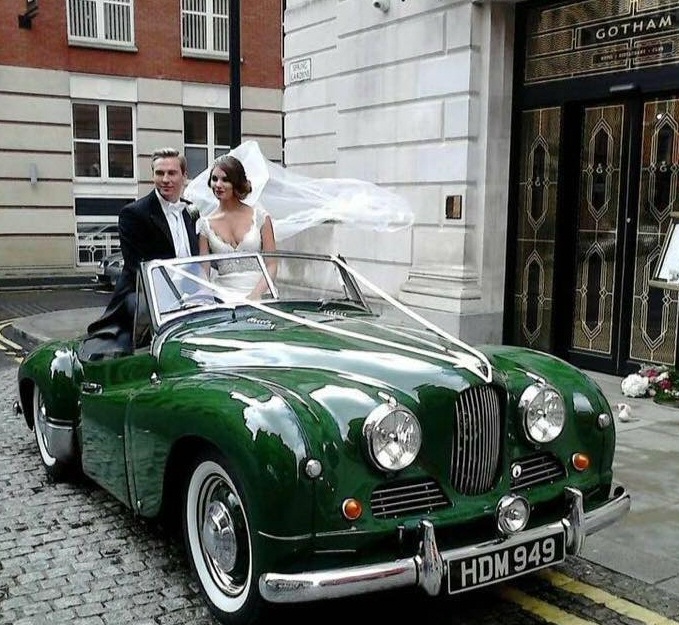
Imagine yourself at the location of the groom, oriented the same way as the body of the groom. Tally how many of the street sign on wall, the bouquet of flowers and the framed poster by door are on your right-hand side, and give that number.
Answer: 0

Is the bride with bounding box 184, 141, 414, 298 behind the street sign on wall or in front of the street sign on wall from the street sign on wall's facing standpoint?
in front

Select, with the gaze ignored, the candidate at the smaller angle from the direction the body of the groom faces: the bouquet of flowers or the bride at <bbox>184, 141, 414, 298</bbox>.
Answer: the bouquet of flowers

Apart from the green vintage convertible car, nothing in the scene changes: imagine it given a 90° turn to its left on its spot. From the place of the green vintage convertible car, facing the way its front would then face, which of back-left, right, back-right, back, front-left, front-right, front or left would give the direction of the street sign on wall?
front-left

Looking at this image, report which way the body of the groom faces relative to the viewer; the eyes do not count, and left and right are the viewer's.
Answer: facing the viewer and to the right of the viewer

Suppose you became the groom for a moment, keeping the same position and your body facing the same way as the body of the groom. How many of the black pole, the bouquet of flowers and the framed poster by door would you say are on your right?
0

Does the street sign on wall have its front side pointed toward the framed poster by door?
no

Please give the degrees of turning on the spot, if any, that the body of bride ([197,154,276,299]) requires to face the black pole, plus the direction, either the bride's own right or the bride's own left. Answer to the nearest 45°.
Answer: approximately 180°

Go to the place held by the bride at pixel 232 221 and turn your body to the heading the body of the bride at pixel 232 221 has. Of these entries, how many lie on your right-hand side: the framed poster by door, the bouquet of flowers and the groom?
1

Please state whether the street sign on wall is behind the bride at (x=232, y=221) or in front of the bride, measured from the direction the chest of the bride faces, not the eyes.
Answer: behind

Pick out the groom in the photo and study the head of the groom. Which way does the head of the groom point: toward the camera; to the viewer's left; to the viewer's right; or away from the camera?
toward the camera

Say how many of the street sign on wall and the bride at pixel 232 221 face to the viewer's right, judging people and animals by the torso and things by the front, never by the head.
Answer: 0

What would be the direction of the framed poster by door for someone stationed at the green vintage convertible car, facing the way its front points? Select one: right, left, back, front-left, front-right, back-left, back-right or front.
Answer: left

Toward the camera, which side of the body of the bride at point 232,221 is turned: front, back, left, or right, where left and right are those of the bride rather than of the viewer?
front
